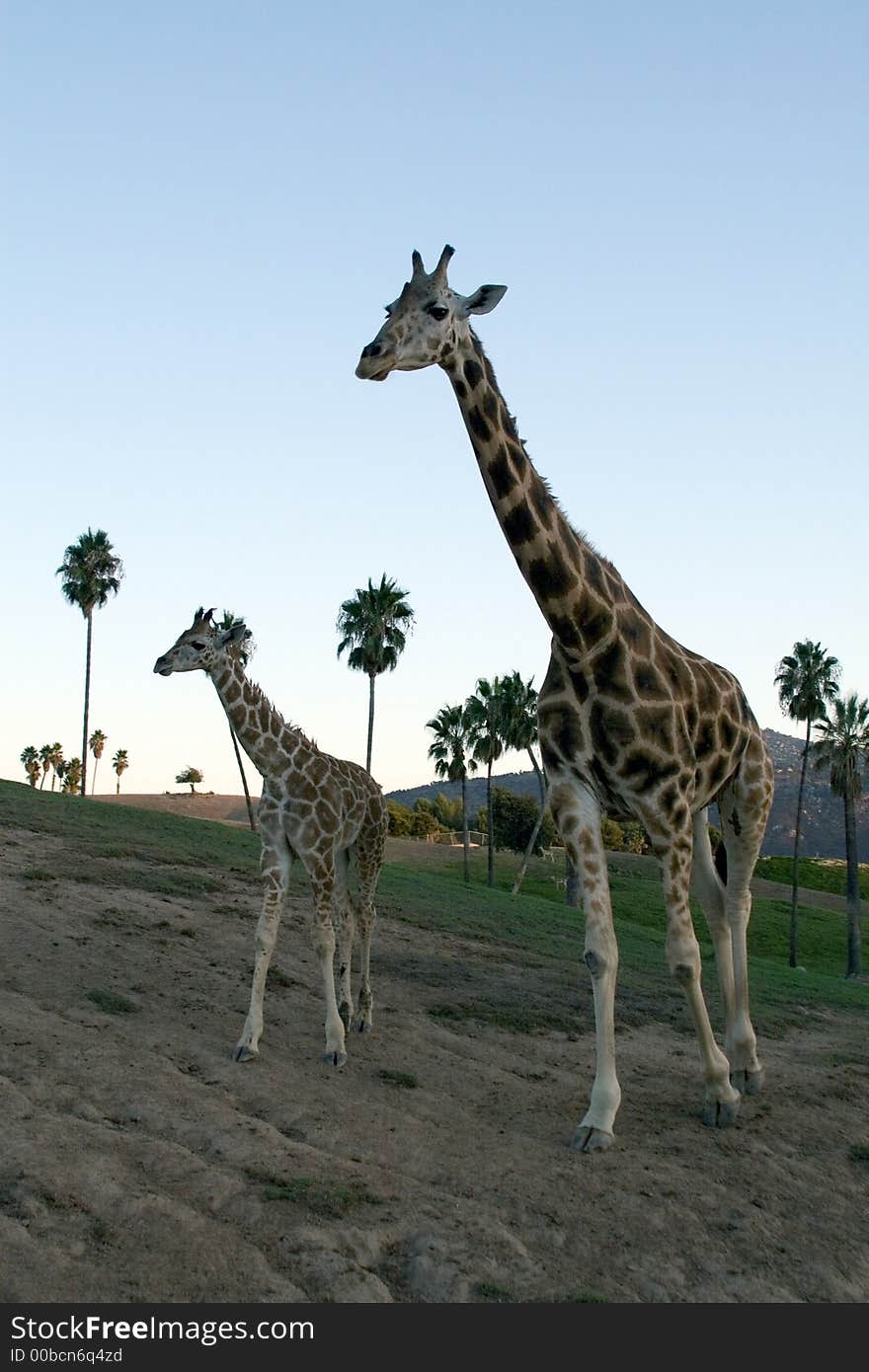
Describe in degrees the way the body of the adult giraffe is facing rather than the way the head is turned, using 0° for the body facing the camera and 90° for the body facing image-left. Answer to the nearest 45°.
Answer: approximately 45°

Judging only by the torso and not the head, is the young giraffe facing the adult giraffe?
no

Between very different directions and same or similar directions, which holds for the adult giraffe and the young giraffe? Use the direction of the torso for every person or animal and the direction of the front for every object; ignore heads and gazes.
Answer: same or similar directions

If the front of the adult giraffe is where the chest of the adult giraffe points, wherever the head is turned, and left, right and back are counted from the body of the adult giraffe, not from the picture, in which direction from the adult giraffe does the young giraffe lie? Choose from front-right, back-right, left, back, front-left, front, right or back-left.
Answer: right

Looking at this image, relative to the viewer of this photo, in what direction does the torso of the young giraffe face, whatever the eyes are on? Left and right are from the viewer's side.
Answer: facing the viewer and to the left of the viewer

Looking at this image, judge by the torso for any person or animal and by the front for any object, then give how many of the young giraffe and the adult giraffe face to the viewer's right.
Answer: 0
